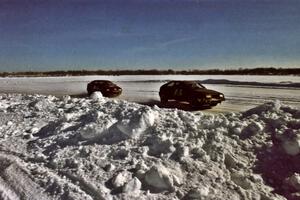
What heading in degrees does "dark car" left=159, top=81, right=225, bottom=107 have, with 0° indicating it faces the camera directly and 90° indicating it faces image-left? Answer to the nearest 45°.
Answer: approximately 315°

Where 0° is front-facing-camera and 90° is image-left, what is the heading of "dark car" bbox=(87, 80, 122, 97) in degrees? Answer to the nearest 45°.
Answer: approximately 315°

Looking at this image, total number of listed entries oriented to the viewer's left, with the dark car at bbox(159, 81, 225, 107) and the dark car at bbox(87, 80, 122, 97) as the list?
0

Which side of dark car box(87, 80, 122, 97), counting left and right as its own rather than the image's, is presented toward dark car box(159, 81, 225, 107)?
front

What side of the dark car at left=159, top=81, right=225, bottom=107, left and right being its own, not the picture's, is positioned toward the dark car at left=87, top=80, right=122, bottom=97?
back
